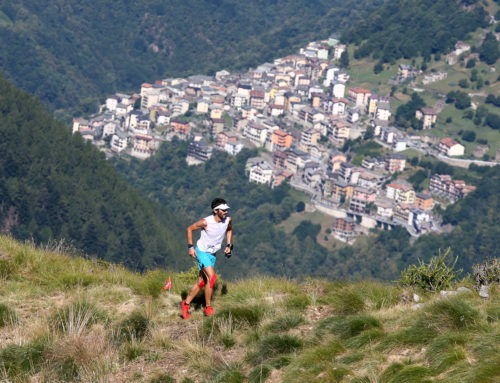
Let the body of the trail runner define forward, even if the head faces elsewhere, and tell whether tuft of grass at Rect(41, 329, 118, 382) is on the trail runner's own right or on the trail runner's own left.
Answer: on the trail runner's own right

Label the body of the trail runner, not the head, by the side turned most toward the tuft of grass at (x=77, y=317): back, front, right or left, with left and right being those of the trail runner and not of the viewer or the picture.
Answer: right

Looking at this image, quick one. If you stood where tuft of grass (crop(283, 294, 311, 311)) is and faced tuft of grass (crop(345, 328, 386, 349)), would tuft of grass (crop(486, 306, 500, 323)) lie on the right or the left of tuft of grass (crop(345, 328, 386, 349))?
left

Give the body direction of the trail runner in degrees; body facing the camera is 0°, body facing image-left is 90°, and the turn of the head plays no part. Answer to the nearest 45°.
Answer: approximately 315°

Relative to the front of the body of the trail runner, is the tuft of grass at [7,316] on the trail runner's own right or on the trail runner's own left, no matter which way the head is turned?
on the trail runner's own right
